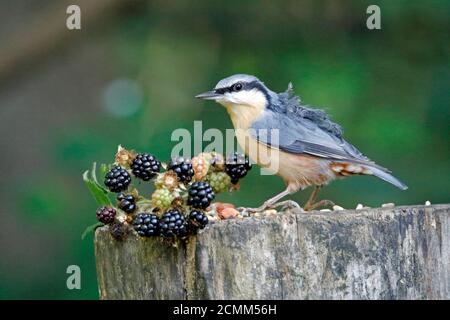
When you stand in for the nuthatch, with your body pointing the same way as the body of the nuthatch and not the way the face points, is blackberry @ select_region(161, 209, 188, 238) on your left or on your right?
on your left

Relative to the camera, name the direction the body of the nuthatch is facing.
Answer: to the viewer's left

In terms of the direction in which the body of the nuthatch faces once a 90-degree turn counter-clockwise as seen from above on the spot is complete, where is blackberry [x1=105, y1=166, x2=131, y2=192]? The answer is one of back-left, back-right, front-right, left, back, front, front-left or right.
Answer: front-right

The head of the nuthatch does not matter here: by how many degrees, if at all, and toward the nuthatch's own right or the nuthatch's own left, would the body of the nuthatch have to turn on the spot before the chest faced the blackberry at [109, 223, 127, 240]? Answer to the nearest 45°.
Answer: approximately 45° to the nuthatch's own left

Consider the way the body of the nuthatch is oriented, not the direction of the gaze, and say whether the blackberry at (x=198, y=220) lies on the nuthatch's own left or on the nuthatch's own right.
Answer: on the nuthatch's own left
